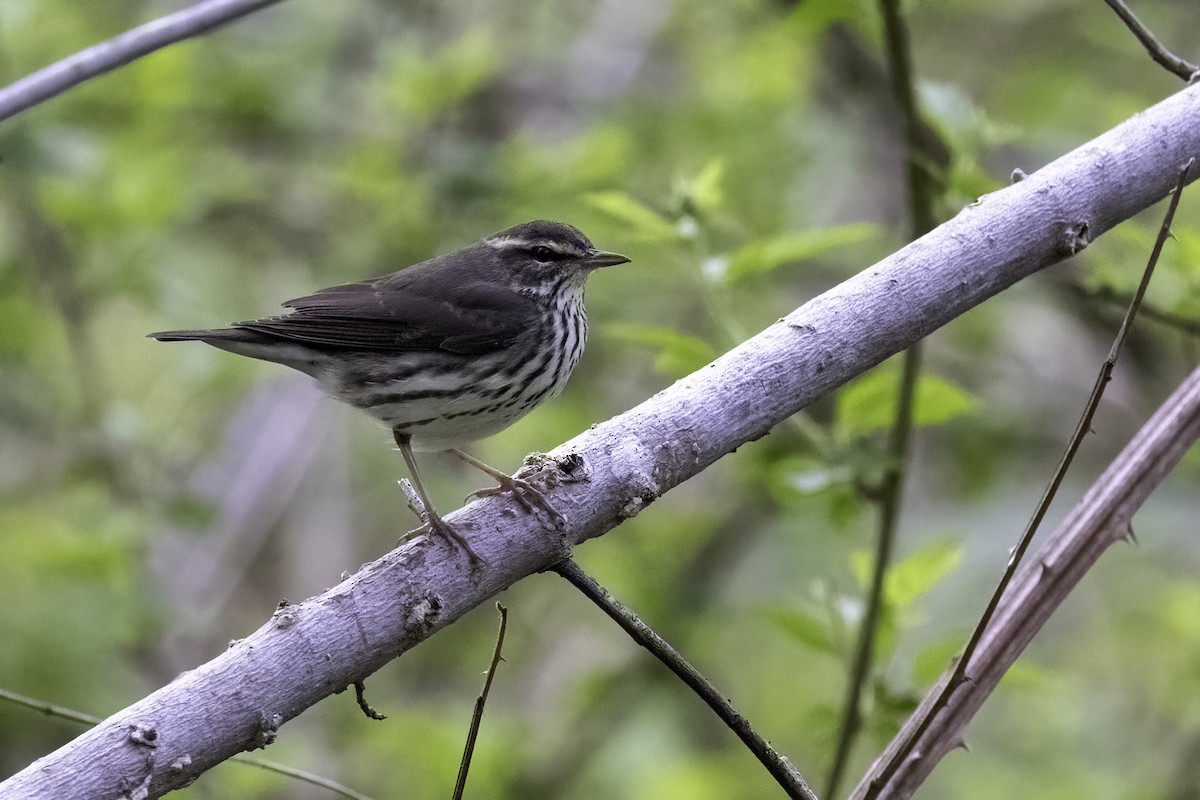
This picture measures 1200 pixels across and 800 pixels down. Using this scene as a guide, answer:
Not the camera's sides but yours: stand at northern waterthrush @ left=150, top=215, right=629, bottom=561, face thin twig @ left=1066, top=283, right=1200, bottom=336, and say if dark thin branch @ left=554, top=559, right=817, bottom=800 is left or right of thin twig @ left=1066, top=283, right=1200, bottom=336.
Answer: right

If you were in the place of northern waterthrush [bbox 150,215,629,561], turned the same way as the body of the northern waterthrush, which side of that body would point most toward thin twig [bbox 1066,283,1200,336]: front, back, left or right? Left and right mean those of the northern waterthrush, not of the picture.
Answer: front

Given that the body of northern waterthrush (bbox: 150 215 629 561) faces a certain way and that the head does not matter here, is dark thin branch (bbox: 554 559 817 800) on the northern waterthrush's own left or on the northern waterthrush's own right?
on the northern waterthrush's own right

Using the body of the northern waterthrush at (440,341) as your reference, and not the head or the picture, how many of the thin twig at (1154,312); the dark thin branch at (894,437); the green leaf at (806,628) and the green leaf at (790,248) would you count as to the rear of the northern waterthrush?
0

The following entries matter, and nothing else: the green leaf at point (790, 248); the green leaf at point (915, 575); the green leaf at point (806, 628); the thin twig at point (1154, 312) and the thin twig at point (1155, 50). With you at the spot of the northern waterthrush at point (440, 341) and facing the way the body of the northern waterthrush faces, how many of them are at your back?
0

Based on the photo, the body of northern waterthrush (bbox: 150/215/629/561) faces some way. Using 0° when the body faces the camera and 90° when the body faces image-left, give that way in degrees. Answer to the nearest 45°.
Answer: approximately 270°

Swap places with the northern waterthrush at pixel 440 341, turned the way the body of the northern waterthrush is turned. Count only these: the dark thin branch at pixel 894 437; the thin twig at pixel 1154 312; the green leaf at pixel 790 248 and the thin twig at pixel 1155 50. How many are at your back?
0
